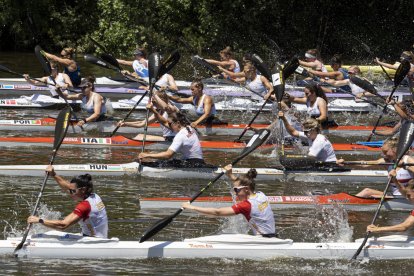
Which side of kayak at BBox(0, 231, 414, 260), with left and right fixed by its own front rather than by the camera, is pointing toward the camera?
left

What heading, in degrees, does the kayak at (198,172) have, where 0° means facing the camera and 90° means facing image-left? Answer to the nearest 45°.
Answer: approximately 90°

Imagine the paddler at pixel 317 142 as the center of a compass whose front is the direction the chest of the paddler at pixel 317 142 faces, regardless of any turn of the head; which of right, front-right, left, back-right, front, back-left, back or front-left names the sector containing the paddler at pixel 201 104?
front-right

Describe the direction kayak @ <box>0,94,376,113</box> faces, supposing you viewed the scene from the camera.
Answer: facing to the left of the viewer

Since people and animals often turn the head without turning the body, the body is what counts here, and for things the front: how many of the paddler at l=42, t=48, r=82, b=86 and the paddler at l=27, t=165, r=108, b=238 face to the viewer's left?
2

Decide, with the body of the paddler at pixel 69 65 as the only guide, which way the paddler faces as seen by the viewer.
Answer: to the viewer's left

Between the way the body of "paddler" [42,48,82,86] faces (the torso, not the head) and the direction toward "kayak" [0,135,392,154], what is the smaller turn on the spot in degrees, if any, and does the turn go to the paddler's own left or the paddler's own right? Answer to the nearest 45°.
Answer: approximately 90° to the paddler's own left

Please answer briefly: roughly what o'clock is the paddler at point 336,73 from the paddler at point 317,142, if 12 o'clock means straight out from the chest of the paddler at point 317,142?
the paddler at point 336,73 is roughly at 3 o'clock from the paddler at point 317,142.

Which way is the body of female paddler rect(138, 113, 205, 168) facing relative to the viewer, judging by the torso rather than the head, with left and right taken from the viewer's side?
facing to the left of the viewer

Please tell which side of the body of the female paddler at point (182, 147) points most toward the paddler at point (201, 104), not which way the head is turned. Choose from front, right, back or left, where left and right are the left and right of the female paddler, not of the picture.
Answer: right

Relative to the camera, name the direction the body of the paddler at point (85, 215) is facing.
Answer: to the viewer's left

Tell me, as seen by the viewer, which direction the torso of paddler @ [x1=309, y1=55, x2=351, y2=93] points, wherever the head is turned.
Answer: to the viewer's left
